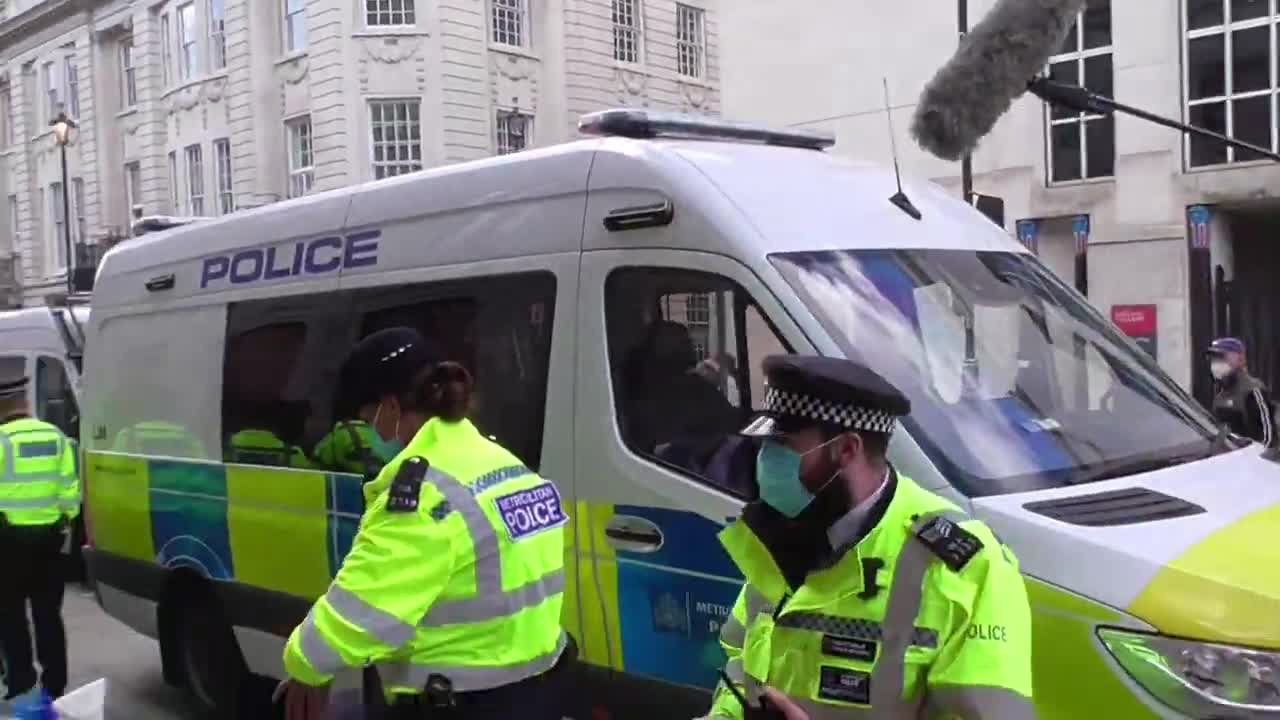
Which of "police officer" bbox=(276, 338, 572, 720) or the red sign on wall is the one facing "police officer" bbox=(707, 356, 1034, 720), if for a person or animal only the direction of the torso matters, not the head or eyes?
the red sign on wall

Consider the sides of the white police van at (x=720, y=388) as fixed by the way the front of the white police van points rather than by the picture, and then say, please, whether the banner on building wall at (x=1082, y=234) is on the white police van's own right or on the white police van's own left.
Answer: on the white police van's own left

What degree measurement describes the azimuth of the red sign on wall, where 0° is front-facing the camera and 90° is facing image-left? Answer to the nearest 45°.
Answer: approximately 0°

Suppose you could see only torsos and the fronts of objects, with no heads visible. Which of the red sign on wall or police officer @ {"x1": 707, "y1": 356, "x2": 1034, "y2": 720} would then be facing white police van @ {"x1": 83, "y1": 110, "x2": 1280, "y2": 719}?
the red sign on wall

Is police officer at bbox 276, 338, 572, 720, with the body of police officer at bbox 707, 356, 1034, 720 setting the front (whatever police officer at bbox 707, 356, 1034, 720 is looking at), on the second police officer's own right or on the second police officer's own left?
on the second police officer's own right

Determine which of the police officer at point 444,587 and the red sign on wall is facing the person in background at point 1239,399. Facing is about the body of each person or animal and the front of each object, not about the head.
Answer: the red sign on wall

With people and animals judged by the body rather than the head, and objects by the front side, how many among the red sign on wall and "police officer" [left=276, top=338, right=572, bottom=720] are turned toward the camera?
1

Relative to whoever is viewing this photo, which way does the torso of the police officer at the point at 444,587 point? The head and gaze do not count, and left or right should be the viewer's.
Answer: facing away from the viewer and to the left of the viewer
